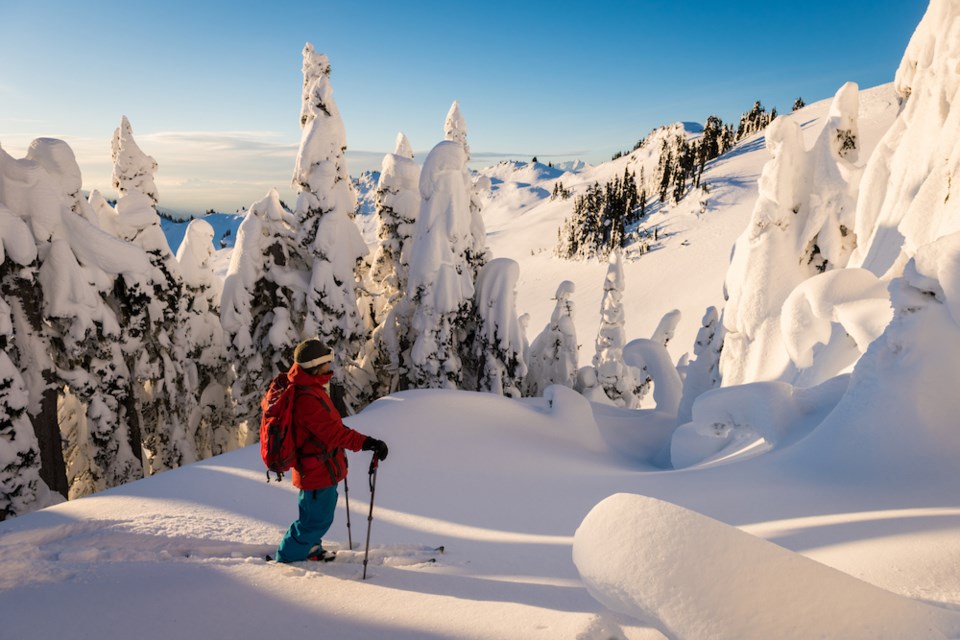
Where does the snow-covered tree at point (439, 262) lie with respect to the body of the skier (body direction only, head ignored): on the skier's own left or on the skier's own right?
on the skier's own left

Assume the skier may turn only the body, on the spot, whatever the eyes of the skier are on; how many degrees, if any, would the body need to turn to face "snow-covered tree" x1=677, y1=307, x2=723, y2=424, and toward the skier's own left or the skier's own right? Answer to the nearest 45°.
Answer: approximately 45° to the skier's own left

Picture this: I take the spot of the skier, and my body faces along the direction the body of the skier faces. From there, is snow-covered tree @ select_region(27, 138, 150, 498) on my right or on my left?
on my left

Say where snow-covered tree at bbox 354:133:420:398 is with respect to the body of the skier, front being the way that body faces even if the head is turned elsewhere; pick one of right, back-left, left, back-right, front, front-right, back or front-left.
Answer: left

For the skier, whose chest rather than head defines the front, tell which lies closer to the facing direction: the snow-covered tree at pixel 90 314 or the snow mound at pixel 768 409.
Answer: the snow mound

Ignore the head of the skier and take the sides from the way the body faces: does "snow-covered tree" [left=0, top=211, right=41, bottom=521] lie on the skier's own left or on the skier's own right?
on the skier's own left

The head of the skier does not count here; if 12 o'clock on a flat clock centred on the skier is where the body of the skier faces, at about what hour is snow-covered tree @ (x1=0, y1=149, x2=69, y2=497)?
The snow-covered tree is roughly at 8 o'clock from the skier.

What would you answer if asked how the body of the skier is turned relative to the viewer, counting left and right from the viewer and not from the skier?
facing to the right of the viewer

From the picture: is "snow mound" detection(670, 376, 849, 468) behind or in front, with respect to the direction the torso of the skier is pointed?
in front

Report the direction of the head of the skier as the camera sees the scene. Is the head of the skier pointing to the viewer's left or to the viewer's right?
to the viewer's right
